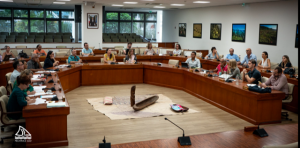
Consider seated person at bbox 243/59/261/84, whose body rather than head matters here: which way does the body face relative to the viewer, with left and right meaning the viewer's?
facing to the left of the viewer

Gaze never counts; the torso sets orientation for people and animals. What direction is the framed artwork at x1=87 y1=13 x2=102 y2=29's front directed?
toward the camera

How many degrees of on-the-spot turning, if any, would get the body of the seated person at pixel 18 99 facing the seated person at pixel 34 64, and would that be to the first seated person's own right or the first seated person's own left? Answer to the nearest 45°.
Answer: approximately 90° to the first seated person's own left

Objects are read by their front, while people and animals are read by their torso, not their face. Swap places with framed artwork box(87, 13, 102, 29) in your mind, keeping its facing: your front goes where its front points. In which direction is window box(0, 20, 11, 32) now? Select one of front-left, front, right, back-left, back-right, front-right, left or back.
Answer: back-right

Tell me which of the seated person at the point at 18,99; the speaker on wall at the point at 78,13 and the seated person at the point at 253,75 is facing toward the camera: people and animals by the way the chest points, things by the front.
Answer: the speaker on wall

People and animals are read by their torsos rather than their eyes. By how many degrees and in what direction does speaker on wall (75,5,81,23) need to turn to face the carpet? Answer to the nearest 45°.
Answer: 0° — it already faces it

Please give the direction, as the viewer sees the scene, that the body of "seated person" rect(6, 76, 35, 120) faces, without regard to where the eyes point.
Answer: to the viewer's right

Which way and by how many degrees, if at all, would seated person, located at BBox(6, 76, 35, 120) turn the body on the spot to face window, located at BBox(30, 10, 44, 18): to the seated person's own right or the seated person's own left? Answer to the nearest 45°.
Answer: approximately 90° to the seated person's own left

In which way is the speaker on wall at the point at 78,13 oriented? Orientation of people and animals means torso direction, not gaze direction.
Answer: toward the camera

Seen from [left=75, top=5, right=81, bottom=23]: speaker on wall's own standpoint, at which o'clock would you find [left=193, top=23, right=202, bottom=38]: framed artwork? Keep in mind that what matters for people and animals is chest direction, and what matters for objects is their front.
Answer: The framed artwork is roughly at 9 o'clock from the speaker on wall.
